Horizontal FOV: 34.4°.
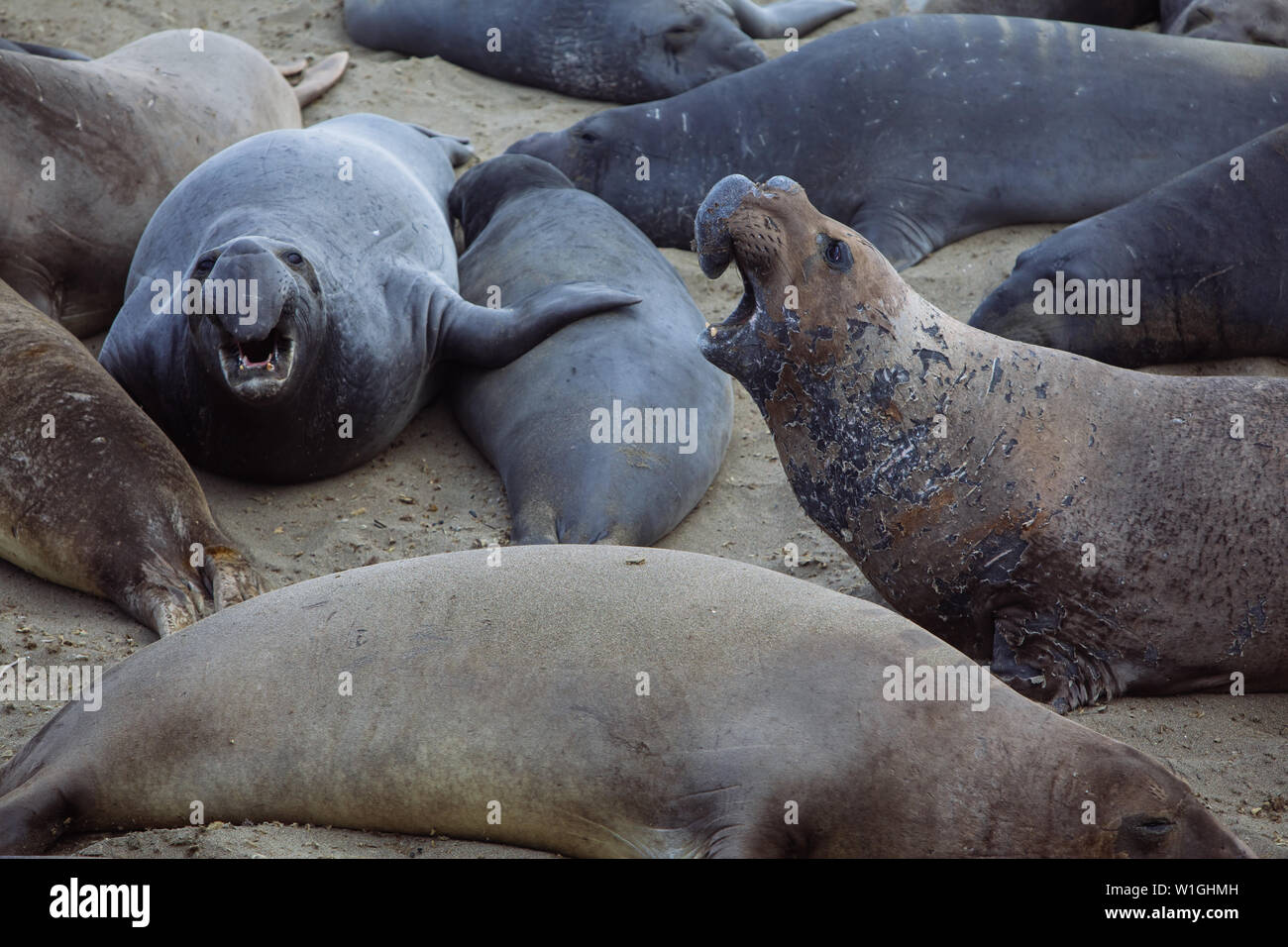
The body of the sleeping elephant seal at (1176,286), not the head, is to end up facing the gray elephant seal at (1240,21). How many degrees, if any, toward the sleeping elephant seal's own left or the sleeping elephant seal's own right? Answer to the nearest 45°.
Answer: approximately 90° to the sleeping elephant seal's own right

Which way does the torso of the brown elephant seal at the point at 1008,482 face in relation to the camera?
to the viewer's left

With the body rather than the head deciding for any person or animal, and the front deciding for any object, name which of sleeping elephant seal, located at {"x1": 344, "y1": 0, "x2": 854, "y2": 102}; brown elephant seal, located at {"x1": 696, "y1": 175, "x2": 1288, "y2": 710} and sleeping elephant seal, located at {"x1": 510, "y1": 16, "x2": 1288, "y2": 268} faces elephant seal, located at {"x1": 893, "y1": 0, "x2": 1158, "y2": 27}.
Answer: sleeping elephant seal, located at {"x1": 344, "y1": 0, "x2": 854, "y2": 102}

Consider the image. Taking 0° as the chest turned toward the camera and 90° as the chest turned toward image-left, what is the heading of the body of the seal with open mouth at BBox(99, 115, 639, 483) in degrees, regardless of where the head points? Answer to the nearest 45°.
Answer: approximately 0°

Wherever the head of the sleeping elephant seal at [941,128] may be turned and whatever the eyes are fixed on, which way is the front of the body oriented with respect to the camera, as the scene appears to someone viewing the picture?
to the viewer's left

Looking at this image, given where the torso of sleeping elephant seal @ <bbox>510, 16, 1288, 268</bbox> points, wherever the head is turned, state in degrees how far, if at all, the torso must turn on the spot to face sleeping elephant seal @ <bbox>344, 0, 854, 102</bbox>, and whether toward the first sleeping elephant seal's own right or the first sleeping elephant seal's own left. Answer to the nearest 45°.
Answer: approximately 45° to the first sleeping elephant seal's own right

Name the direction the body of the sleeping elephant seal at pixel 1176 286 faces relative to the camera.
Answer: to the viewer's left

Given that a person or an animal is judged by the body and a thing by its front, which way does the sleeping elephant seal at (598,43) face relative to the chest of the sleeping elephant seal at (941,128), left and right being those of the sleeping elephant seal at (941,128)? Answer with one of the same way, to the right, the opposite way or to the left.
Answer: the opposite way

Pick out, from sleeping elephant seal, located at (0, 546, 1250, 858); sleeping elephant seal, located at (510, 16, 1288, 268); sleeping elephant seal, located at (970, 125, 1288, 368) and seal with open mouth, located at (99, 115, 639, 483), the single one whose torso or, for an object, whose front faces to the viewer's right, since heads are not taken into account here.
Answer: sleeping elephant seal, located at (0, 546, 1250, 858)

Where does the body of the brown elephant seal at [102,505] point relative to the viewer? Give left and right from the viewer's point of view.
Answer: facing away from the viewer and to the left of the viewer

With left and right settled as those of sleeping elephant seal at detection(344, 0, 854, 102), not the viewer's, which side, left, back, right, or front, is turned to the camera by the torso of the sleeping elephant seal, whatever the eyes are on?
right

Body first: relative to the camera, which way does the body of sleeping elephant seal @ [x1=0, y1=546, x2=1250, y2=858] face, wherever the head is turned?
to the viewer's right
